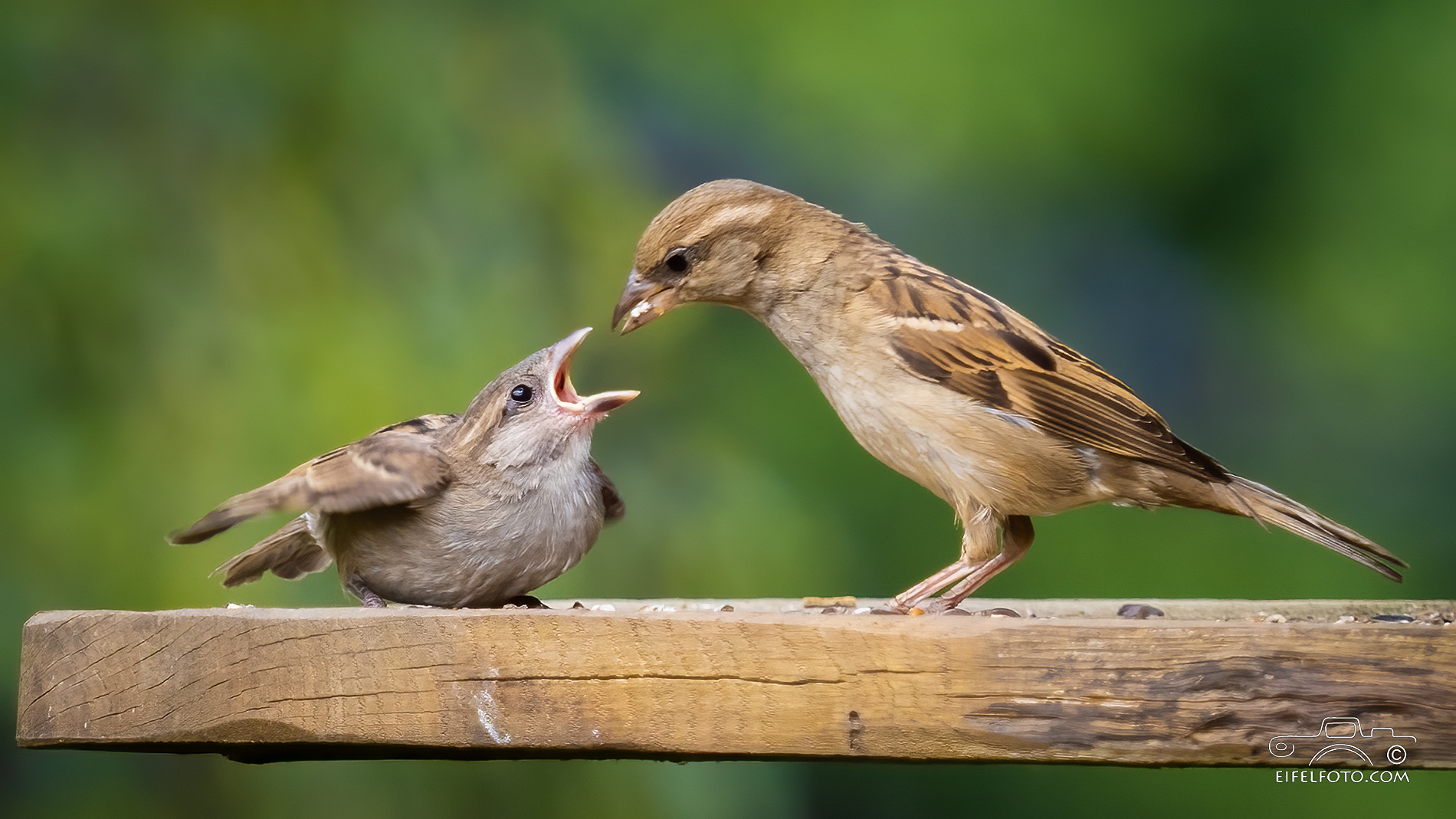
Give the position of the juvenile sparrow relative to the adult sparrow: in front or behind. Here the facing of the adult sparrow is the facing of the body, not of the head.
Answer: in front

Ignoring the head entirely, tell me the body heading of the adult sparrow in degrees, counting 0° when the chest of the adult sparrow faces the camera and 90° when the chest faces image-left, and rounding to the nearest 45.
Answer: approximately 90°
